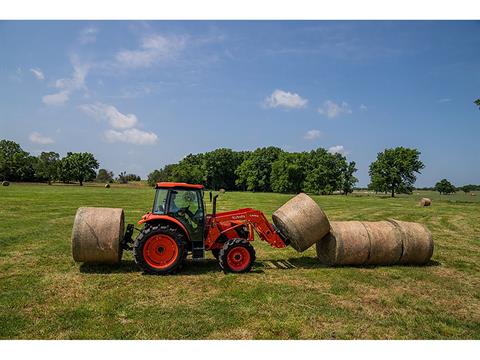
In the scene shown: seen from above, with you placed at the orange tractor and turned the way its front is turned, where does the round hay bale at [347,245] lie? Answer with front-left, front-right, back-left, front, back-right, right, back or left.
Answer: front

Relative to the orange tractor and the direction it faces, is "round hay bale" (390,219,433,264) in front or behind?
in front

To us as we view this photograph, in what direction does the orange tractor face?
facing to the right of the viewer

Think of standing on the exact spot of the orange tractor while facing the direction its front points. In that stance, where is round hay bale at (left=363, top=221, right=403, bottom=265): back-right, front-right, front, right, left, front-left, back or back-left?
front

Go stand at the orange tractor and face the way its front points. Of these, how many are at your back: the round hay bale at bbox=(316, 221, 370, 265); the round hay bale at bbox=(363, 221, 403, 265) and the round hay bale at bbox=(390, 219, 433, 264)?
0
